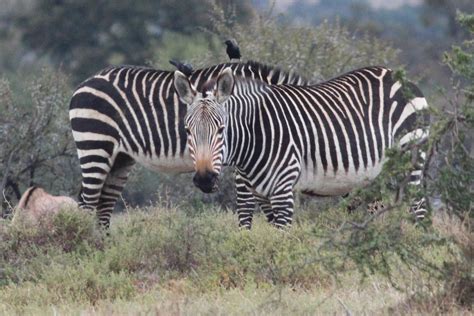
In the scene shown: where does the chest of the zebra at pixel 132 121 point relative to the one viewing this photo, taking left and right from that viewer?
facing to the right of the viewer
